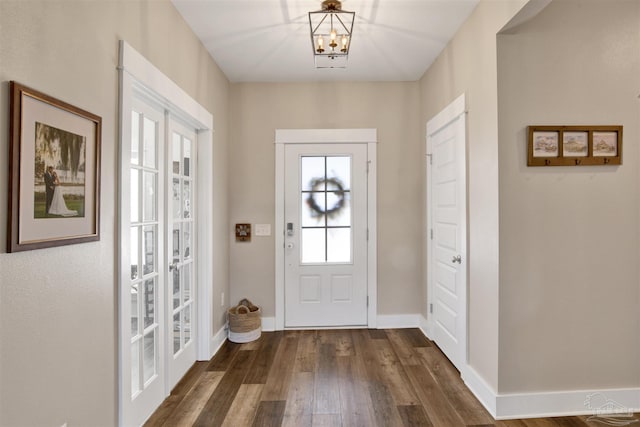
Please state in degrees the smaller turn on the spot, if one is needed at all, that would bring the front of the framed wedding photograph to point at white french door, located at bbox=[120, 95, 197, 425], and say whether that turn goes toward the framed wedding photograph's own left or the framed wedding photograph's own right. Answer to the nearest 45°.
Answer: approximately 90° to the framed wedding photograph's own left

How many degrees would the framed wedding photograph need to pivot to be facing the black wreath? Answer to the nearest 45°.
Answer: approximately 90° to its left

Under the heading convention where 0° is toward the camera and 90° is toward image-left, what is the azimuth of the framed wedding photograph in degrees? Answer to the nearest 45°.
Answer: approximately 315°

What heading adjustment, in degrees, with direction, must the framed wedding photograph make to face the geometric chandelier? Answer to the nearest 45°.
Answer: approximately 45° to its left

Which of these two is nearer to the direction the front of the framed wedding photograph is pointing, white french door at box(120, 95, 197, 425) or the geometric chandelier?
the geometric chandelier

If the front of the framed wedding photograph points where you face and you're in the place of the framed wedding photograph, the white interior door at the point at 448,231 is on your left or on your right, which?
on your left

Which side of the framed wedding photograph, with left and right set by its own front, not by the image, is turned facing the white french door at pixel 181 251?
left

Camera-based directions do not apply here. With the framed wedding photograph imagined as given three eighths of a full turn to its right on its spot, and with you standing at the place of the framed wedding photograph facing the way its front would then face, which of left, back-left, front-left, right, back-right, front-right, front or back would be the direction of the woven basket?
back-right
